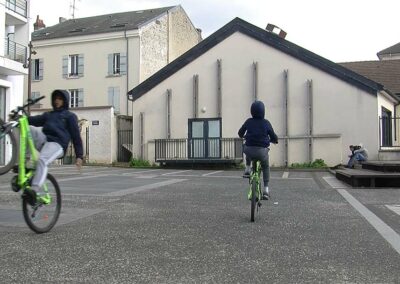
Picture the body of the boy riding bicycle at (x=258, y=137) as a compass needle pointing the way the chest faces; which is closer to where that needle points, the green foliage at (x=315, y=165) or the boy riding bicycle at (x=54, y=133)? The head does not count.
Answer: the green foliage

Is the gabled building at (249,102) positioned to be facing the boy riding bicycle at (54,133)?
yes

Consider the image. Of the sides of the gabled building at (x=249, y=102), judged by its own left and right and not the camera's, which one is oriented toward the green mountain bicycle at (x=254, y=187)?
front

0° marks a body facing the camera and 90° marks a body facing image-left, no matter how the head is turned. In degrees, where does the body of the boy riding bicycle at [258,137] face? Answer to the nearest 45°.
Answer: approximately 180°

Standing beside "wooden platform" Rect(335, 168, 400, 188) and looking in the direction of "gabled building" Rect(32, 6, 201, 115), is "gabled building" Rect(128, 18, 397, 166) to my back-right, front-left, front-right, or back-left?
front-right

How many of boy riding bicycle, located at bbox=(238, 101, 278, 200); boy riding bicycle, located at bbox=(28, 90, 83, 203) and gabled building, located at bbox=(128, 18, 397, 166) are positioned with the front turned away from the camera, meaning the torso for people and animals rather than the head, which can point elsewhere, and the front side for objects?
1

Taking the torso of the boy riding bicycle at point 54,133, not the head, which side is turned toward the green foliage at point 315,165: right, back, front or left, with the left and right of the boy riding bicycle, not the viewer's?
back

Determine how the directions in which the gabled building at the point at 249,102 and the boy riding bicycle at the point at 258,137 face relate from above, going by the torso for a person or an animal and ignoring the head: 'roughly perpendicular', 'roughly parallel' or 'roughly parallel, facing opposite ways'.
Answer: roughly parallel, facing opposite ways

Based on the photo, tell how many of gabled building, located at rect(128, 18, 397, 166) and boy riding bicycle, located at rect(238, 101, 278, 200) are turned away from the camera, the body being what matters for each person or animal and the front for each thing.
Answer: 1

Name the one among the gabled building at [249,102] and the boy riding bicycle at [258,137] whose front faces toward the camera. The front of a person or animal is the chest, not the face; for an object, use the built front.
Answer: the gabled building

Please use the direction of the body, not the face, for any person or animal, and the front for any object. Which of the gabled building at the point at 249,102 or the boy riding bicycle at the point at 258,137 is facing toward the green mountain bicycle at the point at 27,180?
the gabled building

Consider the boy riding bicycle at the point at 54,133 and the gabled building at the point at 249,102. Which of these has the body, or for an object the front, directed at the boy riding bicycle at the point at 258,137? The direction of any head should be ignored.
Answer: the gabled building

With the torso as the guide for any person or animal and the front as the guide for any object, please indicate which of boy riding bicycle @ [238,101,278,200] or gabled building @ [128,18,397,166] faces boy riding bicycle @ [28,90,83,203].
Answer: the gabled building

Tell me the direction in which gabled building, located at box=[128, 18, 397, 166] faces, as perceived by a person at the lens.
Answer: facing the viewer

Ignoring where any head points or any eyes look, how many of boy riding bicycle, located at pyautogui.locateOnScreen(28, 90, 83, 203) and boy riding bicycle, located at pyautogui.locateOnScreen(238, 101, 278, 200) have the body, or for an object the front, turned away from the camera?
1

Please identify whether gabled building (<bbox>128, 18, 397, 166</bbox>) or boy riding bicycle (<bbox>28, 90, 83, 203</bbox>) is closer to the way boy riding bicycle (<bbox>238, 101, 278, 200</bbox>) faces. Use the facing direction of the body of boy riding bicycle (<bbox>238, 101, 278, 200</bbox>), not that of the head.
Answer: the gabled building
